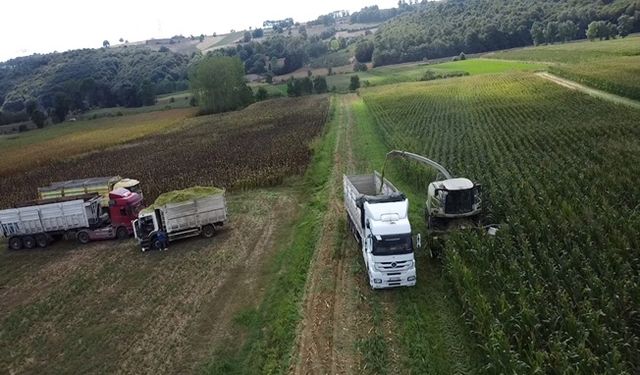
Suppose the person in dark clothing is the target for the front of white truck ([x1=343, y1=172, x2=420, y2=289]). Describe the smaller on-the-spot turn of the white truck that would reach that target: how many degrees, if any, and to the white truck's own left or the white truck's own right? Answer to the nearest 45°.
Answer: approximately 135° to the white truck's own right

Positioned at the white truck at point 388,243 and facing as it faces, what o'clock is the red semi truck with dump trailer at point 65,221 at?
The red semi truck with dump trailer is roughly at 4 o'clock from the white truck.

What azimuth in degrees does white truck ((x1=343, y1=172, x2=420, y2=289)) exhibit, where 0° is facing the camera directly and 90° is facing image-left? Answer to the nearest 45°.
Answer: approximately 0°

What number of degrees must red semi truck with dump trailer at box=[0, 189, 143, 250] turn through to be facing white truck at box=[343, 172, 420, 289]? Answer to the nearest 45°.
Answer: approximately 45° to its right

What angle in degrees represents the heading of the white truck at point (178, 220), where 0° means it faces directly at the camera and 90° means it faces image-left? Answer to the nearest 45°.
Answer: approximately 45°

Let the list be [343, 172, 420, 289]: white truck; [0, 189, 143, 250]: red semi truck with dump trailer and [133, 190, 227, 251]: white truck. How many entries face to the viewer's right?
1

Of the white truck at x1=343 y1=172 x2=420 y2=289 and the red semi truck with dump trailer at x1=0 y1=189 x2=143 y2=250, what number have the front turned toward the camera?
1

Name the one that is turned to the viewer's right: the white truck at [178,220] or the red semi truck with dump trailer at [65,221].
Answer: the red semi truck with dump trailer

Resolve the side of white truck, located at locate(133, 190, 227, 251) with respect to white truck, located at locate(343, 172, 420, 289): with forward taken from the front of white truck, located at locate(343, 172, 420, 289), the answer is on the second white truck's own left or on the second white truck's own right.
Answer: on the second white truck's own right

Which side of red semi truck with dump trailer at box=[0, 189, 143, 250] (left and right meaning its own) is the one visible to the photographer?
right
